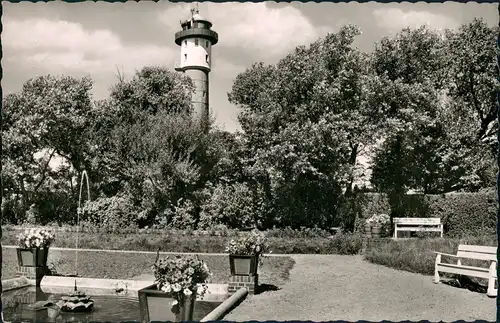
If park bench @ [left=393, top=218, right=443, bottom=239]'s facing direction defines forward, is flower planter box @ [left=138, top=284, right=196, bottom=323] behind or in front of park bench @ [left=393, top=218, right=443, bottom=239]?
in front

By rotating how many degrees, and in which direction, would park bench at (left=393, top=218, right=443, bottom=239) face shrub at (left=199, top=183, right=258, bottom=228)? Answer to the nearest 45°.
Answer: approximately 90° to its right

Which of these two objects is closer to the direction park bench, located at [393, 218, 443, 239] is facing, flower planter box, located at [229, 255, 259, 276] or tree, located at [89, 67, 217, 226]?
the flower planter box

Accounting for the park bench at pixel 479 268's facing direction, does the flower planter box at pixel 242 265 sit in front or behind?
in front

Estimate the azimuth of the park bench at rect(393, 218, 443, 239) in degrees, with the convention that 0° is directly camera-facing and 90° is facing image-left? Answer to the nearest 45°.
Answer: approximately 0°

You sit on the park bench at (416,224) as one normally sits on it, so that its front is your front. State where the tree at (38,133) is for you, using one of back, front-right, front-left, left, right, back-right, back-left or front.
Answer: right

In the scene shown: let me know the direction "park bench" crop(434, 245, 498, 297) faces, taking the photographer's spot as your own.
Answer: facing the viewer and to the left of the viewer

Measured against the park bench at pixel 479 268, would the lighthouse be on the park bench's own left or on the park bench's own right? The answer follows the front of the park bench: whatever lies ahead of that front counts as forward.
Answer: on the park bench's own right

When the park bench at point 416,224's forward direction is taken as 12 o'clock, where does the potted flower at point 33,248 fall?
The potted flower is roughly at 1 o'clock from the park bench.

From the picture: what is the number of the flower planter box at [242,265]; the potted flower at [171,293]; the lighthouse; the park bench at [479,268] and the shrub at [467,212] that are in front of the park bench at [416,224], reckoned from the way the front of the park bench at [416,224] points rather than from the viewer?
3

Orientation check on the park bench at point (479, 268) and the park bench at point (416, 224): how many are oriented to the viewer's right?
0

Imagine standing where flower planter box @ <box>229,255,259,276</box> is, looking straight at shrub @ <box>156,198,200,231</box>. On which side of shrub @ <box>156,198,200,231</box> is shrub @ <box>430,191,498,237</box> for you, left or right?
right
